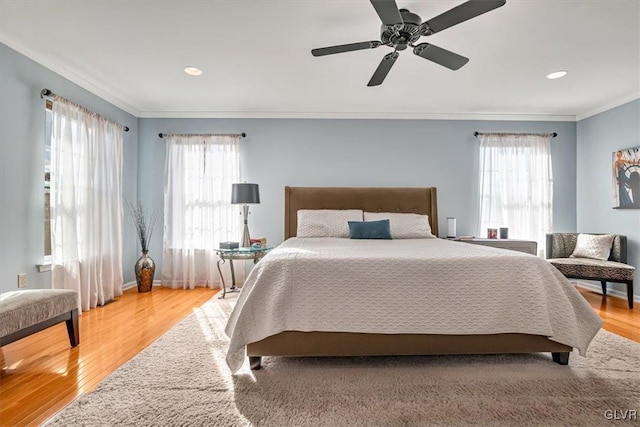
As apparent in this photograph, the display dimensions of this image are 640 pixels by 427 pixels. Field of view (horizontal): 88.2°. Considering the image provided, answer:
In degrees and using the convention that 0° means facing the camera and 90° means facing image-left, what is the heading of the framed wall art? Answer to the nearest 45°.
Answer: approximately 45°

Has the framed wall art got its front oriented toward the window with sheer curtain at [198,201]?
yes

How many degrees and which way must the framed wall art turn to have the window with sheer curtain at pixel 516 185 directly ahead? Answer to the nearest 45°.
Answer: approximately 45° to its right

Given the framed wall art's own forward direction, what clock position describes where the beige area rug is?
The beige area rug is roughly at 11 o'clock from the framed wall art.

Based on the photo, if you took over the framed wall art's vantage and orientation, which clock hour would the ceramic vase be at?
The ceramic vase is roughly at 12 o'clock from the framed wall art.

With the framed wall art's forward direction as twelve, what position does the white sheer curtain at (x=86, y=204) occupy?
The white sheer curtain is roughly at 12 o'clock from the framed wall art.

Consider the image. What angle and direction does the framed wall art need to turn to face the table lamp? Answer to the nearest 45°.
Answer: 0° — it already faces it

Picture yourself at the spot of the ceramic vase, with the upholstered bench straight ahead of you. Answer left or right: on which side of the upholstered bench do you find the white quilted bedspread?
left

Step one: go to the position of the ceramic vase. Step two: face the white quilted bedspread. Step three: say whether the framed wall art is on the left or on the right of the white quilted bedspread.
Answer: left

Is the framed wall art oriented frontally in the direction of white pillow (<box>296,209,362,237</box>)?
yes

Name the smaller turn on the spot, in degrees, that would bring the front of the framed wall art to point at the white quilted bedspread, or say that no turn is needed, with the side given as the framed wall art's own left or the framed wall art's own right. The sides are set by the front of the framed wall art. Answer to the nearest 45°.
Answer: approximately 45° to the framed wall art's own left

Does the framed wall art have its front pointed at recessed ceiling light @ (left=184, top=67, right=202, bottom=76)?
yes

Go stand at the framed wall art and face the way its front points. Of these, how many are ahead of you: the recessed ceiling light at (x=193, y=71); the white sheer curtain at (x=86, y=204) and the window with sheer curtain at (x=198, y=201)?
3
